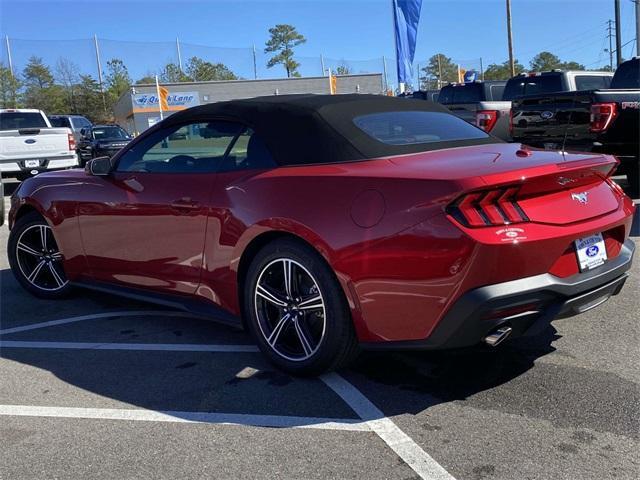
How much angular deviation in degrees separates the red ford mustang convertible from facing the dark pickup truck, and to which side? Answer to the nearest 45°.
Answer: approximately 90° to its right

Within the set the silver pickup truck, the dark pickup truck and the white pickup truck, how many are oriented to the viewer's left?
0

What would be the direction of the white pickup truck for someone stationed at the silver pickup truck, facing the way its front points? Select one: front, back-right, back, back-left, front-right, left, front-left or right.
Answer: back-left

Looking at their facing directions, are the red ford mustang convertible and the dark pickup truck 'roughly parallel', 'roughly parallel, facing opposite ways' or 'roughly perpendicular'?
roughly perpendicular

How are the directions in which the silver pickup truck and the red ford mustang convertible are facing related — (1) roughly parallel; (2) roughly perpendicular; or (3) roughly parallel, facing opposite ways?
roughly perpendicular

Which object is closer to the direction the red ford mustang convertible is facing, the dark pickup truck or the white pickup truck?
the white pickup truck

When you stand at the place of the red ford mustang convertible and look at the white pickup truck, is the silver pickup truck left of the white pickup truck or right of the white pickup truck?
right

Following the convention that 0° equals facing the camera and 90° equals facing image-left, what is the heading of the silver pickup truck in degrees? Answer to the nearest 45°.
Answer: approximately 225°

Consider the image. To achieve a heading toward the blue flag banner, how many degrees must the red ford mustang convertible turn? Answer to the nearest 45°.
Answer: approximately 45° to its right

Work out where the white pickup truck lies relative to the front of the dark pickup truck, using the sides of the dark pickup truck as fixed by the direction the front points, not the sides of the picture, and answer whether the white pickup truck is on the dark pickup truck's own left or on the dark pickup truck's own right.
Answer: on the dark pickup truck's own left

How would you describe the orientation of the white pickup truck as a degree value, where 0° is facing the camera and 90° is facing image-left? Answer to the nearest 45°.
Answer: approximately 180°

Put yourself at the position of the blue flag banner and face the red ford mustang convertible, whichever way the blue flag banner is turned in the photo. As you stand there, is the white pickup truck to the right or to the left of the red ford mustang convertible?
right

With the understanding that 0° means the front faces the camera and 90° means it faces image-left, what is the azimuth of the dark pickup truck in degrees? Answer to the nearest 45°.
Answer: approximately 225°
